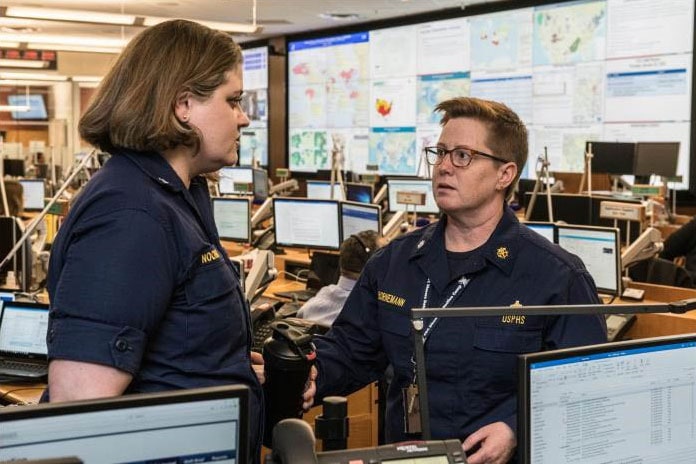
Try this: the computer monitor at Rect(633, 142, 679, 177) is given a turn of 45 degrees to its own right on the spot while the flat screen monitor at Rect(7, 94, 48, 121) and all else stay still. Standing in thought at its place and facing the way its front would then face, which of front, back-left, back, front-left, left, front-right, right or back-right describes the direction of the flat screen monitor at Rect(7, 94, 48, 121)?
right

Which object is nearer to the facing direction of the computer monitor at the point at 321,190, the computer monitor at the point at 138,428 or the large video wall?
the computer monitor

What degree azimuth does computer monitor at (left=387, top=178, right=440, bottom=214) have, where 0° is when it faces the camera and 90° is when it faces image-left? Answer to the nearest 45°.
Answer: approximately 0°

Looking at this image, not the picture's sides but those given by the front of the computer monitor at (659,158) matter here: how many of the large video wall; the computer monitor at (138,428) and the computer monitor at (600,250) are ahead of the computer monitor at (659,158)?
2

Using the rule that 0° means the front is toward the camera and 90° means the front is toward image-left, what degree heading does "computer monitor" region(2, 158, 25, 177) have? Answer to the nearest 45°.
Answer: approximately 0°

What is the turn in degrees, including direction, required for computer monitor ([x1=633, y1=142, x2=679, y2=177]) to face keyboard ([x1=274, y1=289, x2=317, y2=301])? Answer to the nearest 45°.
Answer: approximately 45° to its right

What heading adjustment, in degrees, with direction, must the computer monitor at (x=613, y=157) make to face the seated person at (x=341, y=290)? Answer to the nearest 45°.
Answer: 0° — it already faces them

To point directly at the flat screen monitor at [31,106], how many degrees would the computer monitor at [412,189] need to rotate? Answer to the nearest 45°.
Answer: approximately 135° to its right

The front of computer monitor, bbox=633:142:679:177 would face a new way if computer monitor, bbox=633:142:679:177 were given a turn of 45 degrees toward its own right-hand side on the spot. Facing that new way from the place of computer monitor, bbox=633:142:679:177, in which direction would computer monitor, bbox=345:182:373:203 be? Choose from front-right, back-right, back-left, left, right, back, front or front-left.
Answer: front-right

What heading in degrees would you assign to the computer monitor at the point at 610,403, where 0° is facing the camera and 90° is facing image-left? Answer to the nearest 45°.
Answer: approximately 315°

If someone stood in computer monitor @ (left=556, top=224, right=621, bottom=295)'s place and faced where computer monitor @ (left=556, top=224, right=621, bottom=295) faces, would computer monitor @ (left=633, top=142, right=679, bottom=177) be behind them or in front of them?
behind
